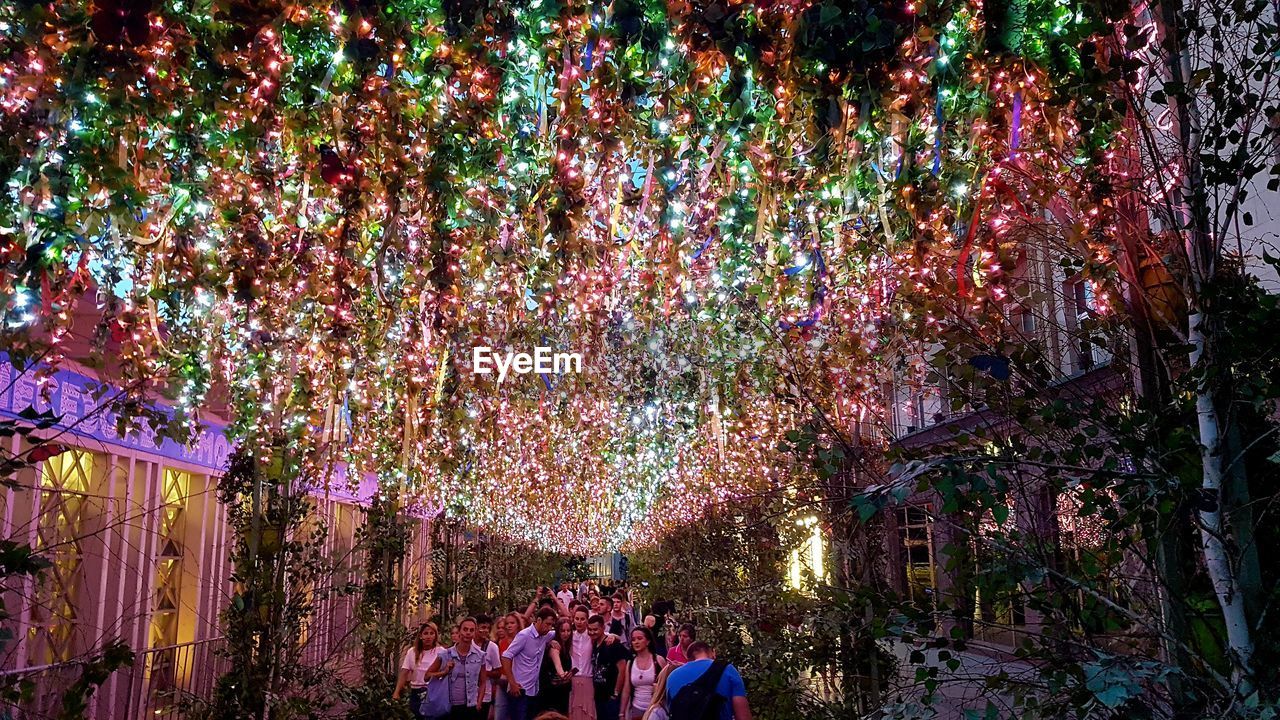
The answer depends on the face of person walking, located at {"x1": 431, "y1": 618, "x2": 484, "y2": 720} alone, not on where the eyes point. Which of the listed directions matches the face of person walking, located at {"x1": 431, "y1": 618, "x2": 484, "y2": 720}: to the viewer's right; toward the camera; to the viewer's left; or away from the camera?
toward the camera

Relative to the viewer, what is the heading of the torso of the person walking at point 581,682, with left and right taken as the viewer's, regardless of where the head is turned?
facing the viewer

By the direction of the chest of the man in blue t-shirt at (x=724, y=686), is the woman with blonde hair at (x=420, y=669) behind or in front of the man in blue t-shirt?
in front

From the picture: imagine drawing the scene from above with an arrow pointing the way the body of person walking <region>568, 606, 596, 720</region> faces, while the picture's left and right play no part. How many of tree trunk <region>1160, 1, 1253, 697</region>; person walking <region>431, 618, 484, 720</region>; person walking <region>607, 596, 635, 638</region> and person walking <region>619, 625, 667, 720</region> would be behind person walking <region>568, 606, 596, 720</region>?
1

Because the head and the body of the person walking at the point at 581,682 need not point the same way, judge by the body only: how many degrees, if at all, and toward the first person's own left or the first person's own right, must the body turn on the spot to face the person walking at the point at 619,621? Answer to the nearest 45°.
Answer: approximately 180°

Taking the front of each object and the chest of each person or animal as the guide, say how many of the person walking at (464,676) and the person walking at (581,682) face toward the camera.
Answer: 2

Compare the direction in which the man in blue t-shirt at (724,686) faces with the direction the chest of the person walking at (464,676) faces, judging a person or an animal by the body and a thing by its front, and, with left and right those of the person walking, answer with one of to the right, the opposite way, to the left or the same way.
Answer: the opposite way

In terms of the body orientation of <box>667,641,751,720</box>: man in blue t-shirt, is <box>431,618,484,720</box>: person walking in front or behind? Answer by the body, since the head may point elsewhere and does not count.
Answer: in front

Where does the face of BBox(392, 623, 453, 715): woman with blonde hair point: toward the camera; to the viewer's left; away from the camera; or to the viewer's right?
toward the camera

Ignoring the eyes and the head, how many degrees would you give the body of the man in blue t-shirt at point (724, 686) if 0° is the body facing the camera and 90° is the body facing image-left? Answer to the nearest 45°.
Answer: approximately 180°

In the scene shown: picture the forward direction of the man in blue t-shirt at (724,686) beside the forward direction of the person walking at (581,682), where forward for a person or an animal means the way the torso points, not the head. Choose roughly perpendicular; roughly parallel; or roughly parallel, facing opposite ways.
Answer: roughly parallel, facing opposite ways

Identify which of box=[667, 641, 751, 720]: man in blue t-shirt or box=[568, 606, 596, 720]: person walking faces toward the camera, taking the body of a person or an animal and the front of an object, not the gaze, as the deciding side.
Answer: the person walking
